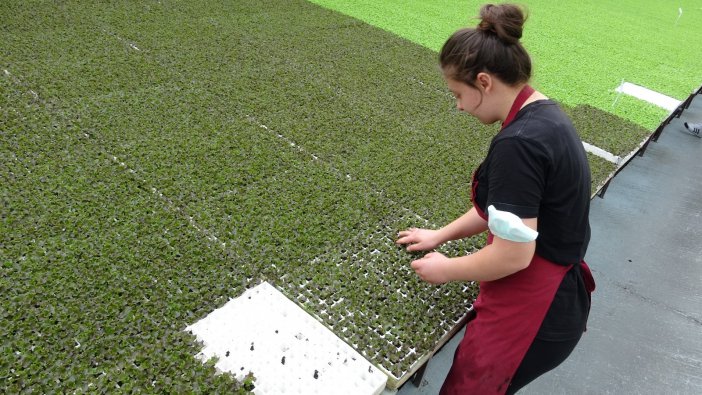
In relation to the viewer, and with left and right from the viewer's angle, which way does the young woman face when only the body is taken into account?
facing to the left of the viewer

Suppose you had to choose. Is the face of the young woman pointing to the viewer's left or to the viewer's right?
to the viewer's left
